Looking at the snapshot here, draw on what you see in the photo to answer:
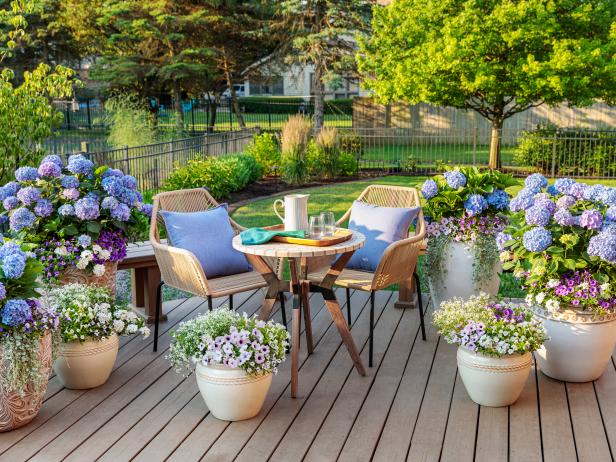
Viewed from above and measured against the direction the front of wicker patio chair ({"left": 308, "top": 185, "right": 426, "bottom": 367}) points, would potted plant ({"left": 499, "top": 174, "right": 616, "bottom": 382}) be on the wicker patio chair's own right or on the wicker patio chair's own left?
on the wicker patio chair's own left

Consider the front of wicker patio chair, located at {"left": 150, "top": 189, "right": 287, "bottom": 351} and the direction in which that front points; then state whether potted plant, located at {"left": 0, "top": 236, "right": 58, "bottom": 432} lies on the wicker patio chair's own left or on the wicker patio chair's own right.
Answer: on the wicker patio chair's own right

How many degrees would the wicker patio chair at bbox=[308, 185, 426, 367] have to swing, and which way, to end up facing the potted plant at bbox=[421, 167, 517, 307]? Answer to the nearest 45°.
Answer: approximately 180°

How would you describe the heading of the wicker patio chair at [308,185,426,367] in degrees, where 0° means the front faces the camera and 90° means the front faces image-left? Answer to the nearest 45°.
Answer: approximately 45°

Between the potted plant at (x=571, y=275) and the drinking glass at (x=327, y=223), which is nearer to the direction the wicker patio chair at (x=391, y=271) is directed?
the drinking glass

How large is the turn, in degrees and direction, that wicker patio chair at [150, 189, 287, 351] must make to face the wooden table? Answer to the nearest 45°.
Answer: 0° — it already faces it

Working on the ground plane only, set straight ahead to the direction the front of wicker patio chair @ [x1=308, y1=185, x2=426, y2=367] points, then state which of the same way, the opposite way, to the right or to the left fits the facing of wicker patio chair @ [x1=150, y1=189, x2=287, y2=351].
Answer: to the left

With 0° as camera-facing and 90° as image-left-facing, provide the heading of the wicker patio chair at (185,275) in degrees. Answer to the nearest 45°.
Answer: approximately 315°

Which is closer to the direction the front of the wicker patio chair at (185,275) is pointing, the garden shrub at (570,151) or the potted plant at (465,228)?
the potted plant

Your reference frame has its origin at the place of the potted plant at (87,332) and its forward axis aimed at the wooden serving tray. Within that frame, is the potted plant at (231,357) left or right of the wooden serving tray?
right

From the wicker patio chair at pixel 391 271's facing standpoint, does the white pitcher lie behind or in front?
in front

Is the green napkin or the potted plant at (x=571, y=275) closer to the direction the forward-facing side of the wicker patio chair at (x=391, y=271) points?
the green napkin

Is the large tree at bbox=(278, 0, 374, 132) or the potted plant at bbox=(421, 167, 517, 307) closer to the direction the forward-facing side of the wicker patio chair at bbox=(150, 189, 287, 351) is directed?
the potted plant

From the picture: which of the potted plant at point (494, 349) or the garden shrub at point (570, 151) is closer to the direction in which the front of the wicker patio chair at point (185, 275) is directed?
the potted plant

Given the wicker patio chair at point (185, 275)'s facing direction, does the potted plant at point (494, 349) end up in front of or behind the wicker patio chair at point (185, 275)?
in front
